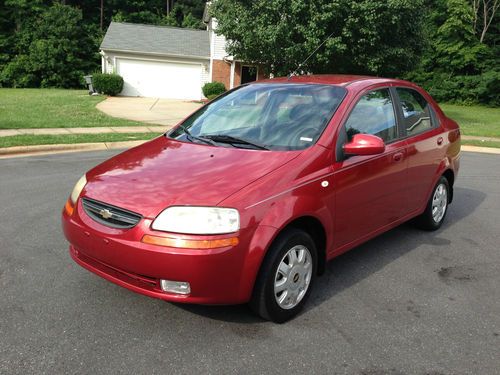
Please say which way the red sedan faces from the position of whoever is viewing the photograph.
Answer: facing the viewer and to the left of the viewer

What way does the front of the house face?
toward the camera

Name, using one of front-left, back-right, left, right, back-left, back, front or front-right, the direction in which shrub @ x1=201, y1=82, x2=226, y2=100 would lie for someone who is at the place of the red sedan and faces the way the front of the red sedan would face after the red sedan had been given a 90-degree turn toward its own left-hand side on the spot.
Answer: back-left

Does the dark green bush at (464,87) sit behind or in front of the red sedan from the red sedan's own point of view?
behind

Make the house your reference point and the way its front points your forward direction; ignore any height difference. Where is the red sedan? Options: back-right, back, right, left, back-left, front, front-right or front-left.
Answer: front

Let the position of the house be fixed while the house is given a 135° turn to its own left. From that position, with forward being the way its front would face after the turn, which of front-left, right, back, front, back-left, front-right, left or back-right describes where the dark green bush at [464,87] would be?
front-right

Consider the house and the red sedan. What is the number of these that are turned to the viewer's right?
0
